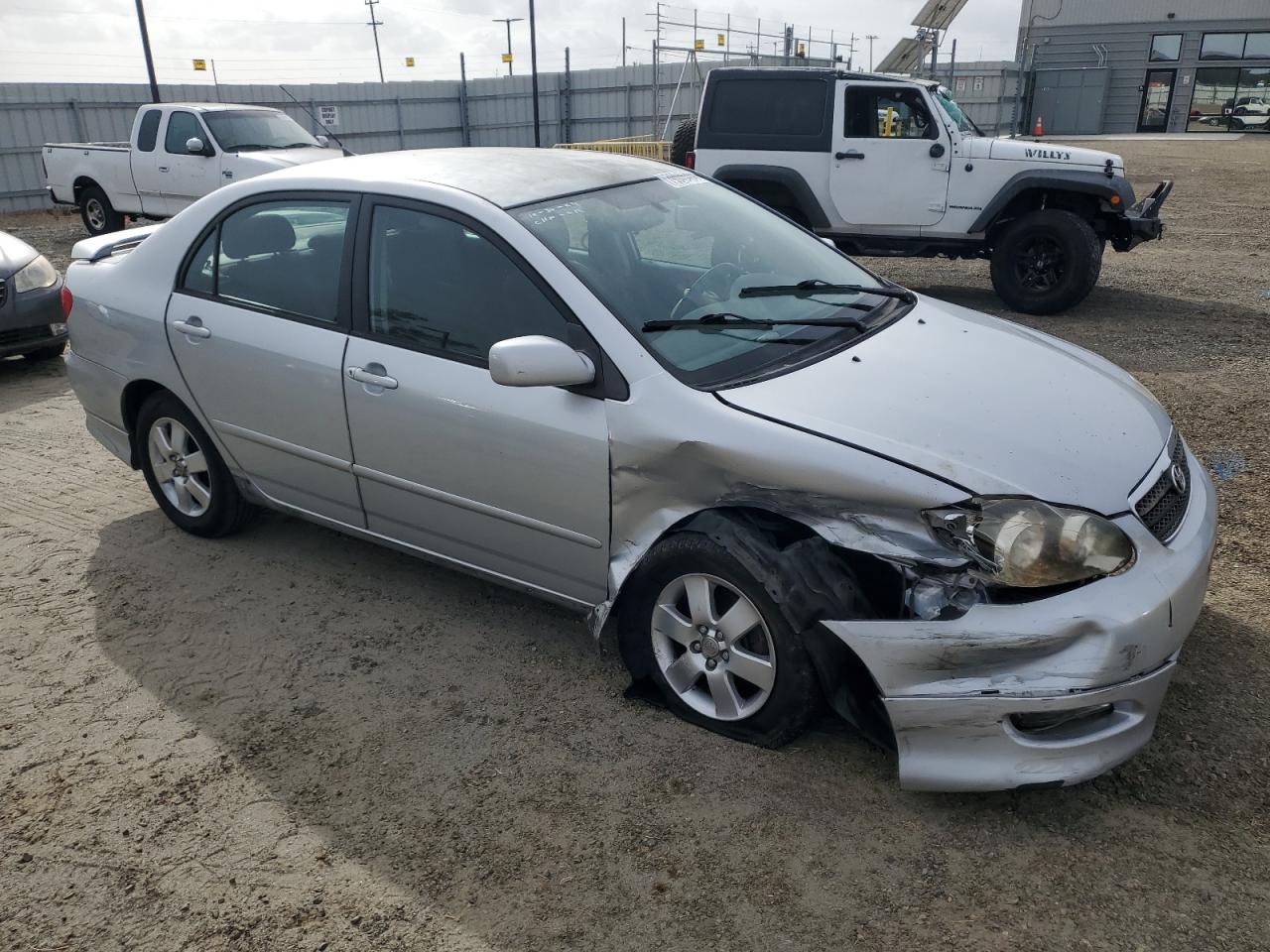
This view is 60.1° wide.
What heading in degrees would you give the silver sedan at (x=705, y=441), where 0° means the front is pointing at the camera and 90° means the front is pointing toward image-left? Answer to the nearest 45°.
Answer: approximately 315°

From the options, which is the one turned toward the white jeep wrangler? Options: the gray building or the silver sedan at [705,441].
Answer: the gray building

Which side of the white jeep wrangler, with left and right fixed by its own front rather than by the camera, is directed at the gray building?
left

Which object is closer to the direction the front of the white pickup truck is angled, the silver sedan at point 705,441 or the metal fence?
the silver sedan

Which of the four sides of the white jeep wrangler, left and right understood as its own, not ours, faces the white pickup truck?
back

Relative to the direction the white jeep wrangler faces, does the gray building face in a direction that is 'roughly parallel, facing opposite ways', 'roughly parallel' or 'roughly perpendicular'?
roughly perpendicular

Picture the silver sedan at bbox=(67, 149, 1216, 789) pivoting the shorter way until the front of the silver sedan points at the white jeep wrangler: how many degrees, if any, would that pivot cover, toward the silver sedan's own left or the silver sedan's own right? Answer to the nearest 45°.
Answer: approximately 135° to the silver sedan's own left

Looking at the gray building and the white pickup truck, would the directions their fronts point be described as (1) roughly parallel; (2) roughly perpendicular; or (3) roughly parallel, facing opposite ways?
roughly perpendicular

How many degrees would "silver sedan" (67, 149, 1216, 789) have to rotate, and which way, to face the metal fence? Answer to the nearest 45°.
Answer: approximately 135° to its left

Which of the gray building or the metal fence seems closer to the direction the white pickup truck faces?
the gray building

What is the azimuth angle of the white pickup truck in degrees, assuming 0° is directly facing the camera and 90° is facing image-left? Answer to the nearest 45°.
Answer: approximately 315°

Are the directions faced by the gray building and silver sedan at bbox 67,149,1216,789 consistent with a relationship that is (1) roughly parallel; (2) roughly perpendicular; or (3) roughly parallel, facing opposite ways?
roughly perpendicular

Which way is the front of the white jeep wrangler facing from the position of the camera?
facing to the right of the viewer

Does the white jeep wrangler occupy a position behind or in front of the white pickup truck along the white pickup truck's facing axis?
in front

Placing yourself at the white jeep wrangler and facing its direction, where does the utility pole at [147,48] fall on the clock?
The utility pole is roughly at 7 o'clock from the white jeep wrangler.

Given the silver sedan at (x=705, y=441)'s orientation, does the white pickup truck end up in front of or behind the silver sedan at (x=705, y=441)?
behind

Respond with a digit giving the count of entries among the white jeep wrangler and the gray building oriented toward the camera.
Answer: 1
